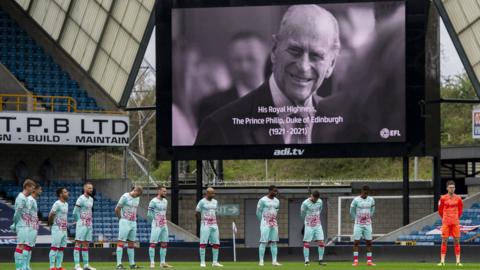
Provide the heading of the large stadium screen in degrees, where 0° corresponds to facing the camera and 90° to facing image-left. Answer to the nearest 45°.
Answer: approximately 0°
